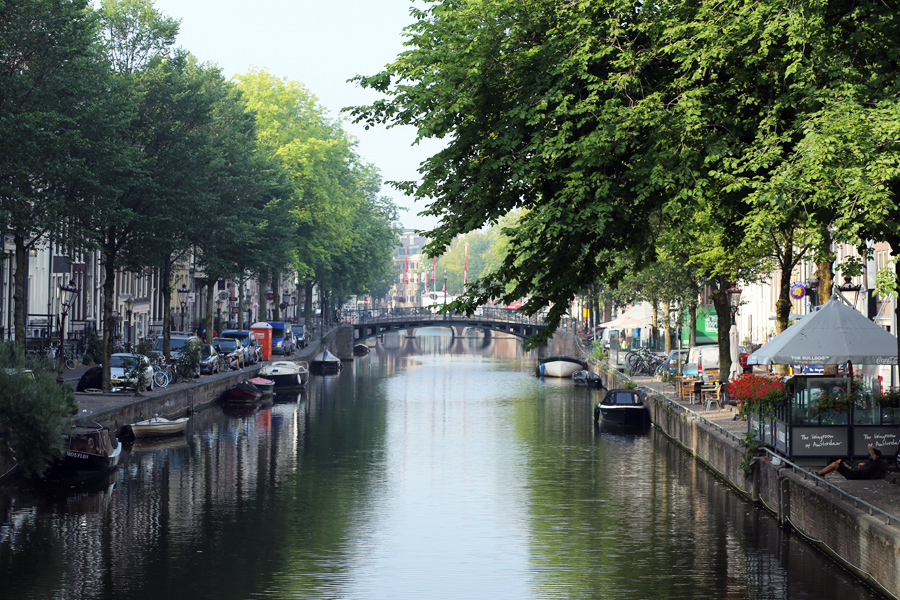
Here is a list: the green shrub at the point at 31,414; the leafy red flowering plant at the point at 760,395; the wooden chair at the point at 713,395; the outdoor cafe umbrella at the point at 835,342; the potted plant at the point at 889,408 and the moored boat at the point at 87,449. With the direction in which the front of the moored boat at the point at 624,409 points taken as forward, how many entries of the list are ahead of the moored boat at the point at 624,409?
0

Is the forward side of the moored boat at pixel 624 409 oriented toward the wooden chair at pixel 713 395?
no

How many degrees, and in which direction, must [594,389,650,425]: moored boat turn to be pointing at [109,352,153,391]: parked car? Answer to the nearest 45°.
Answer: approximately 90° to its left

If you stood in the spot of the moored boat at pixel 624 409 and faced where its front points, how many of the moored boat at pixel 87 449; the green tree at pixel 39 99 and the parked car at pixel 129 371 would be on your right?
0

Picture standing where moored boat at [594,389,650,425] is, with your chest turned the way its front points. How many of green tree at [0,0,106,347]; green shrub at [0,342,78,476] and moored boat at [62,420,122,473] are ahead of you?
0

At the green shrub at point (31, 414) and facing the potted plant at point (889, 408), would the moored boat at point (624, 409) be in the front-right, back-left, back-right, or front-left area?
front-left

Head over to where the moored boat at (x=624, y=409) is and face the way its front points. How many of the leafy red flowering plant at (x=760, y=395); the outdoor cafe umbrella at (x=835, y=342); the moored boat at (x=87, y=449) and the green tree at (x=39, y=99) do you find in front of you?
0

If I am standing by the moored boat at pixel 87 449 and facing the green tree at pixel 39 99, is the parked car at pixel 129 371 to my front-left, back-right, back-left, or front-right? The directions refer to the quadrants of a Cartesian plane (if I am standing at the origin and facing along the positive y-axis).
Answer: front-right

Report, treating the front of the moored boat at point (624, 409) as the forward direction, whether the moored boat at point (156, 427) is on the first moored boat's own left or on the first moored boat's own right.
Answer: on the first moored boat's own left

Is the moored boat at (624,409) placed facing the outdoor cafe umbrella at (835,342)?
no

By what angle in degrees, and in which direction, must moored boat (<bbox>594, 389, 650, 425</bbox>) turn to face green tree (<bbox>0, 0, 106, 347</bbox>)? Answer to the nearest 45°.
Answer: approximately 135° to its left

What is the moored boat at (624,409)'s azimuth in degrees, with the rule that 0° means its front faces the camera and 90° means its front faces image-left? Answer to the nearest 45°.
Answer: approximately 180°
